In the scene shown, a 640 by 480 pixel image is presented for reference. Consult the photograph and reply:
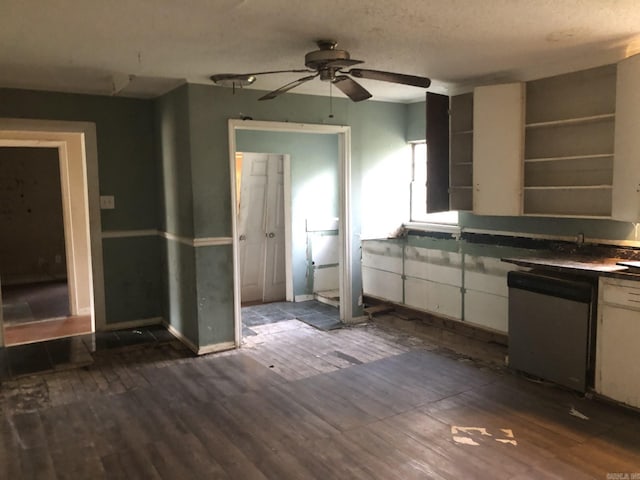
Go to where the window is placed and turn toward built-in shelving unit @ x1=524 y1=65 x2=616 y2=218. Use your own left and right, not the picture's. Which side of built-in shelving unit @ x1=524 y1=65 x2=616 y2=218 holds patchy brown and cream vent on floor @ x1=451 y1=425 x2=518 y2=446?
right

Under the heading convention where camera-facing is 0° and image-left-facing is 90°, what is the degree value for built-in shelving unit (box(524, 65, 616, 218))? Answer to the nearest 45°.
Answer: approximately 45°

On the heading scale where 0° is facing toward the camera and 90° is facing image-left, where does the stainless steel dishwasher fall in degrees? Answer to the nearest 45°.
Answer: approximately 45°

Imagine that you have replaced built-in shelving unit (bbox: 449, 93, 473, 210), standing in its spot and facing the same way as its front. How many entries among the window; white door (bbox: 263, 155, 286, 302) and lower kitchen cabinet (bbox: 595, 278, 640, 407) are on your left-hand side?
1

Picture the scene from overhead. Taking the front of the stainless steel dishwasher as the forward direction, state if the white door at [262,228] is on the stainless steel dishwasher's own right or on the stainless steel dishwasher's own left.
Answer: on the stainless steel dishwasher's own right

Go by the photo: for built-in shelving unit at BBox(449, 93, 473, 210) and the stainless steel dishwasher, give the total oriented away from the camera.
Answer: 0

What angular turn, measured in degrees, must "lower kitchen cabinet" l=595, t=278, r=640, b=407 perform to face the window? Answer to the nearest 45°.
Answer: approximately 90° to its right

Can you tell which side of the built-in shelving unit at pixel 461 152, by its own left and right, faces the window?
right
